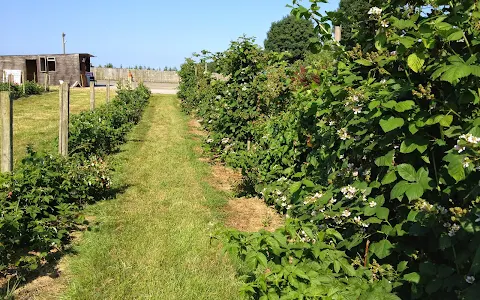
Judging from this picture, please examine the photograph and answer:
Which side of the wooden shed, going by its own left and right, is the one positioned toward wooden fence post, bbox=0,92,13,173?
front

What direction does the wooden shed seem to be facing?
toward the camera

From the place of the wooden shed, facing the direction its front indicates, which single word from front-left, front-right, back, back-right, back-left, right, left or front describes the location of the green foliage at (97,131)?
front

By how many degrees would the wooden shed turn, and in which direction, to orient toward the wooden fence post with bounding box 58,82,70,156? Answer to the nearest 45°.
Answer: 0° — it already faces it

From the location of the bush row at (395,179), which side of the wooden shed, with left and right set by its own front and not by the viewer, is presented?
front

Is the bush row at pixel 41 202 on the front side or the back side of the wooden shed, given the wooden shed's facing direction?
on the front side
